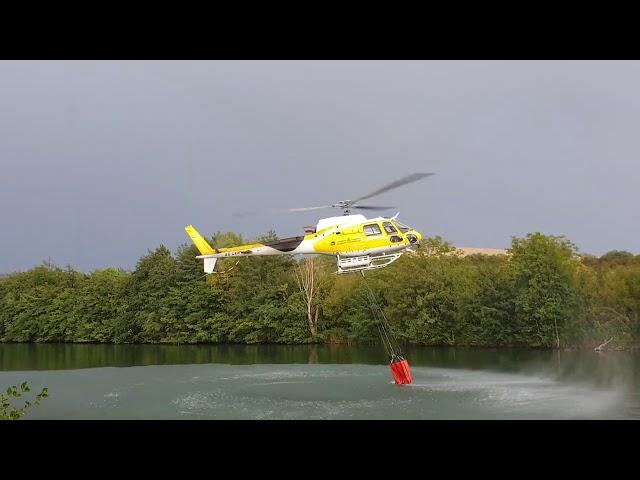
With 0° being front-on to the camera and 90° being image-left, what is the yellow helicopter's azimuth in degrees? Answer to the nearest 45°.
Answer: approximately 270°
